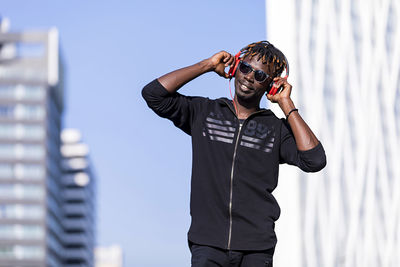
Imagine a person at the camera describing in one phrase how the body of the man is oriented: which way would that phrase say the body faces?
toward the camera

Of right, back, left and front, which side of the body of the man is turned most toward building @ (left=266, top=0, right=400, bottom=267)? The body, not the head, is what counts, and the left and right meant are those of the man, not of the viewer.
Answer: back
